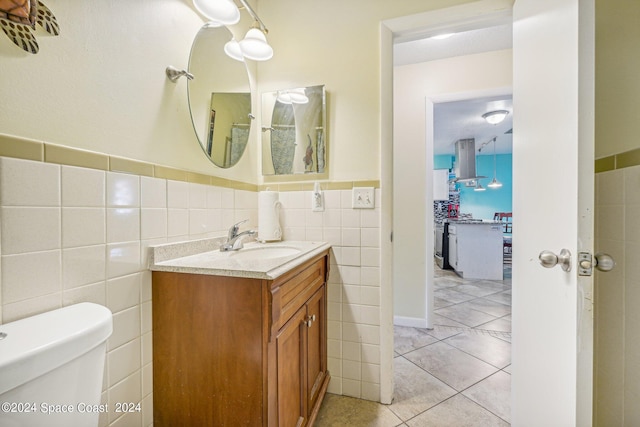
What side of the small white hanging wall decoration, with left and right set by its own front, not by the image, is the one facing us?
front

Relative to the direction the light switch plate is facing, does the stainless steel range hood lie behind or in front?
behind

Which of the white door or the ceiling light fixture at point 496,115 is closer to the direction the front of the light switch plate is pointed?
the white door

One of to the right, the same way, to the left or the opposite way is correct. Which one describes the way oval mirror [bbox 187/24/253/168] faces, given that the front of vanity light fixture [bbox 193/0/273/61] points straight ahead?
the same way

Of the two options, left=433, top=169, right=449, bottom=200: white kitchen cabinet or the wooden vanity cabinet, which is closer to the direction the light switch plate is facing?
the wooden vanity cabinet

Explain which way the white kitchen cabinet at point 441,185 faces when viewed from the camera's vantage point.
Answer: facing the viewer

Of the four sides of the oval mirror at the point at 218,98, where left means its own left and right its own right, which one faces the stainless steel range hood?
left

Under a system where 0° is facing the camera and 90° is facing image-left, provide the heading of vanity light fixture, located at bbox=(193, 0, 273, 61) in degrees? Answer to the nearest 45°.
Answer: approximately 315°

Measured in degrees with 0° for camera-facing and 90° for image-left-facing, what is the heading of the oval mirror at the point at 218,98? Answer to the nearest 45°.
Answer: approximately 315°
